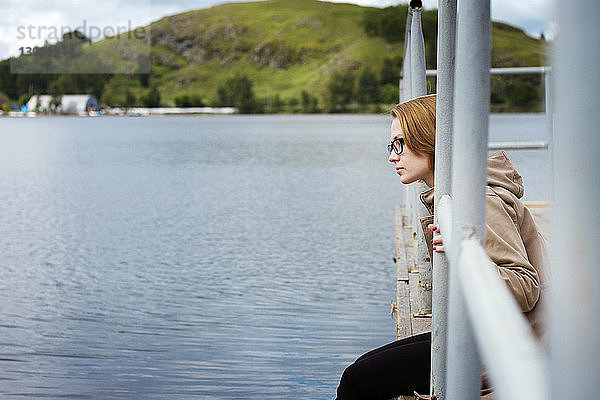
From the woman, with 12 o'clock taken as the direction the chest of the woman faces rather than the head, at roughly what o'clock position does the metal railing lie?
The metal railing is roughly at 9 o'clock from the woman.

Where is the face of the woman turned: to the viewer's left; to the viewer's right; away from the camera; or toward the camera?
to the viewer's left

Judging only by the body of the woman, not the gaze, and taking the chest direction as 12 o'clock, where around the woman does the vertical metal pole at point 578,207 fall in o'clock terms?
The vertical metal pole is roughly at 9 o'clock from the woman.

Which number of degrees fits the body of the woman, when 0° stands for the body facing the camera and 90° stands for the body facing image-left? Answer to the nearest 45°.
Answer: approximately 90°

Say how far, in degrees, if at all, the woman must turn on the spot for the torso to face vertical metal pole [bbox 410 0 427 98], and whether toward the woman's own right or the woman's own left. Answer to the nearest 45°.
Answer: approximately 90° to the woman's own right
